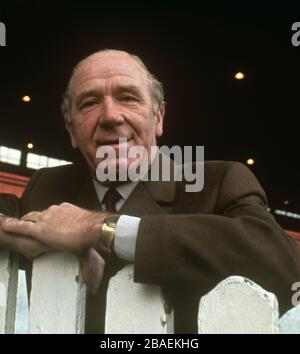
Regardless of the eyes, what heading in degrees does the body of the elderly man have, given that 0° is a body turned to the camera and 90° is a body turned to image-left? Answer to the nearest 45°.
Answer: approximately 45°
